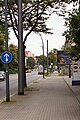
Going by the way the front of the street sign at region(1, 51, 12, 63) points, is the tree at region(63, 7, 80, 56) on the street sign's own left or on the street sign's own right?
on the street sign's own left

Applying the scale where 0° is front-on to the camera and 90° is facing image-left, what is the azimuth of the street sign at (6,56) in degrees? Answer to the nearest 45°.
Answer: approximately 0°
